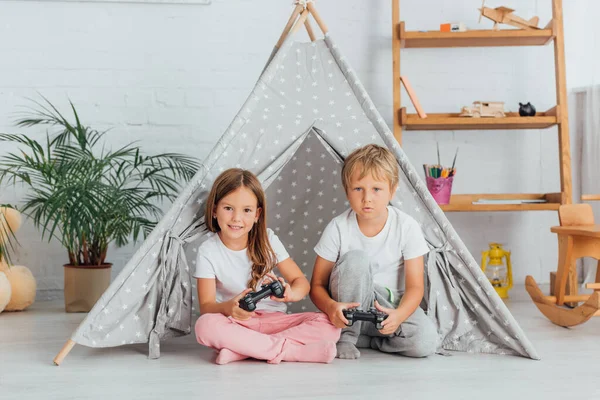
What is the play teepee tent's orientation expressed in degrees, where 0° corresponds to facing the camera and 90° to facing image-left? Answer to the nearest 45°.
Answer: approximately 0°

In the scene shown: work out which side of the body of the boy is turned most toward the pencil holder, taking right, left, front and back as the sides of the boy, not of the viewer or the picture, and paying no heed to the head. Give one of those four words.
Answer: back

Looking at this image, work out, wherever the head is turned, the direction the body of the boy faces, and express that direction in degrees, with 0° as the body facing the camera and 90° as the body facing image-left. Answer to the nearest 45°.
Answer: approximately 0°

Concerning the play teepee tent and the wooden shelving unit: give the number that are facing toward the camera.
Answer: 2

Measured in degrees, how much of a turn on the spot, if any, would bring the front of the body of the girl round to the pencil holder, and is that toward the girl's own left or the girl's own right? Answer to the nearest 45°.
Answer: approximately 135° to the girl's own left
